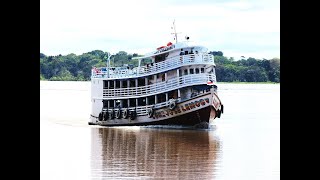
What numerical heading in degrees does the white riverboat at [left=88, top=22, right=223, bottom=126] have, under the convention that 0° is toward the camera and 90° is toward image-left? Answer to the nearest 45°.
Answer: approximately 315°
